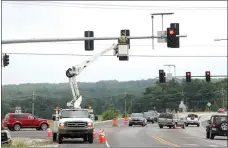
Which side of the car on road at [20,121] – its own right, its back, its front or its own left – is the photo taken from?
right

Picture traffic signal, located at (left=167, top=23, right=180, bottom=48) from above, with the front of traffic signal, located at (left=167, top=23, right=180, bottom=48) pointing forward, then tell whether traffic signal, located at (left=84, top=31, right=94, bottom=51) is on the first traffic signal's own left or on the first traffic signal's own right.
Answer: on the first traffic signal's own right

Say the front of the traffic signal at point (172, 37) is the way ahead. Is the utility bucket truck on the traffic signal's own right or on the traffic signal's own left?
on the traffic signal's own right

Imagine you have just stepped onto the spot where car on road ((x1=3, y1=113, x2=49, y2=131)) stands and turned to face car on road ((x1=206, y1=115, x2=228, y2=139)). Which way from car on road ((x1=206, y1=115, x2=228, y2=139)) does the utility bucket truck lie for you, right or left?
right
